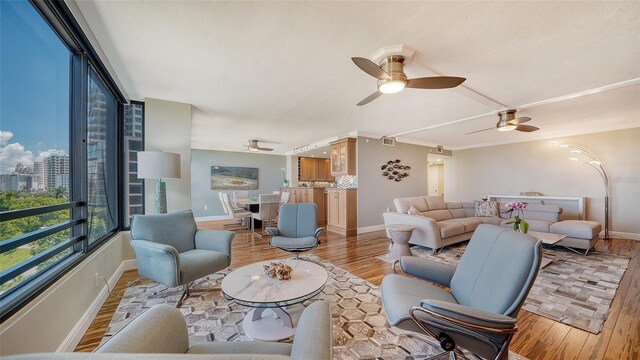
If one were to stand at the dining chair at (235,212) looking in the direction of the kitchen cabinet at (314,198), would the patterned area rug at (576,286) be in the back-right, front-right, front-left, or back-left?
front-right

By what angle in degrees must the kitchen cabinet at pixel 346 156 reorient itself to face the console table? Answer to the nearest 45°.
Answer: approximately 135° to its left

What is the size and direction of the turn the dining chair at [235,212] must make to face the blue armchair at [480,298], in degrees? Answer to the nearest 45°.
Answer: approximately 90° to its right

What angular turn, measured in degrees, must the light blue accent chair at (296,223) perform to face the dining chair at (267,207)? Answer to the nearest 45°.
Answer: approximately 180°

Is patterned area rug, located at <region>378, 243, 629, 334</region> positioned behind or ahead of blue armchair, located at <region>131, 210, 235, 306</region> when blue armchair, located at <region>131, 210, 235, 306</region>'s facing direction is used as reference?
ahead

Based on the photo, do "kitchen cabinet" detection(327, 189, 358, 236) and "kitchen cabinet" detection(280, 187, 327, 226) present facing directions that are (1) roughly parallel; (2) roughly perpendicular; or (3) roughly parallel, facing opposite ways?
roughly parallel

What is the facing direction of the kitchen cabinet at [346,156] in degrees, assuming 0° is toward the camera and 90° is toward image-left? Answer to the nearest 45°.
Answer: approximately 45°

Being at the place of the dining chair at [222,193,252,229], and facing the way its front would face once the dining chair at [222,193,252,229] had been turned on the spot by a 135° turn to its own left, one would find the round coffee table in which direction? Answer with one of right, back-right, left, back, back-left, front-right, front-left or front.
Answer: back-left

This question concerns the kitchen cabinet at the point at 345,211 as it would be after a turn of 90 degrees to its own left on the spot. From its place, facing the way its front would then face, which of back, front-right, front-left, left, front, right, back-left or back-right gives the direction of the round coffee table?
front-right

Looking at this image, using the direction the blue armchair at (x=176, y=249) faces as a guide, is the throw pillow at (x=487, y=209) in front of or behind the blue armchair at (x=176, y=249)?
in front

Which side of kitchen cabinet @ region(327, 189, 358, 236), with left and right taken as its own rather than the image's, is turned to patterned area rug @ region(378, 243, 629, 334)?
left

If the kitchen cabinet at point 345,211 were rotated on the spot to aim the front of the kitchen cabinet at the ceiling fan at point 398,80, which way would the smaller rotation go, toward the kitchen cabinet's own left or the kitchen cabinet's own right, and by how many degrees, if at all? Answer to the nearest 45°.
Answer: approximately 45° to the kitchen cabinet's own left

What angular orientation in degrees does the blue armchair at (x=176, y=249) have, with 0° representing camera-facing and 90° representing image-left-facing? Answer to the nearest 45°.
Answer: approximately 315°

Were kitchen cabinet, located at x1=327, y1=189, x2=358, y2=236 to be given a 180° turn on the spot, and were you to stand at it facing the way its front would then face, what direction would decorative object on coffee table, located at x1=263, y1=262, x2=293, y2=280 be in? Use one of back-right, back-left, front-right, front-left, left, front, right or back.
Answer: back-right

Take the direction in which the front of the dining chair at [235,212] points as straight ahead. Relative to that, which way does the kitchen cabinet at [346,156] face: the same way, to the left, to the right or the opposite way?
the opposite way

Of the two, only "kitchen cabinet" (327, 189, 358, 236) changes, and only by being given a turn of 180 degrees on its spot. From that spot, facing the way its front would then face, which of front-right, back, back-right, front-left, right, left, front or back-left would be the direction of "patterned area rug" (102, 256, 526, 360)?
back-right

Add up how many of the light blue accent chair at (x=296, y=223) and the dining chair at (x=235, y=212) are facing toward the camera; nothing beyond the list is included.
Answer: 1

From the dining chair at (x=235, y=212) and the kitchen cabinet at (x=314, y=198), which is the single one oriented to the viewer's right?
the dining chair

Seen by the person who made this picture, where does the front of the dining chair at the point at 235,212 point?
facing to the right of the viewer

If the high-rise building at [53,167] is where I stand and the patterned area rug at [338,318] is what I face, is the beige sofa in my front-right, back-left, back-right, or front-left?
front-left

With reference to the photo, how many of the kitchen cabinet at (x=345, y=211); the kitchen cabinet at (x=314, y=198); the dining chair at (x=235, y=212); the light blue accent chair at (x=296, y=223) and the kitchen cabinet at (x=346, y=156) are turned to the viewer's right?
1
